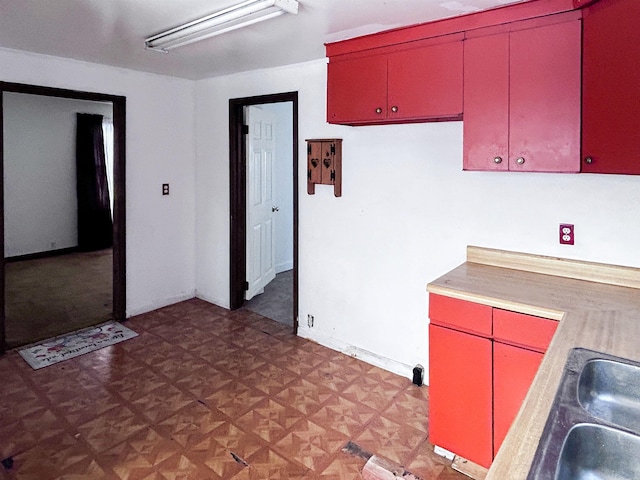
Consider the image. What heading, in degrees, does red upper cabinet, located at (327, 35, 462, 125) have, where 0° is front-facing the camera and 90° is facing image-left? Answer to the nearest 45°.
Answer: approximately 45°

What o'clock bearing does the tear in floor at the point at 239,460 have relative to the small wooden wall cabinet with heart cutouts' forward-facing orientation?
The tear in floor is roughly at 11 o'clock from the small wooden wall cabinet with heart cutouts.

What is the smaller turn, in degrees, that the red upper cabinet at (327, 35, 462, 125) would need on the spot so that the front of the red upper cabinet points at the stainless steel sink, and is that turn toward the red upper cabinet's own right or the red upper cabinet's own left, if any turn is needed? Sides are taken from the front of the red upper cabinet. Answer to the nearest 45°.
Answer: approximately 45° to the red upper cabinet's own left

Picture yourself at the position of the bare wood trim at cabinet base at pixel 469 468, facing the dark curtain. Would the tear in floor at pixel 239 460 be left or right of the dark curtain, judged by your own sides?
left

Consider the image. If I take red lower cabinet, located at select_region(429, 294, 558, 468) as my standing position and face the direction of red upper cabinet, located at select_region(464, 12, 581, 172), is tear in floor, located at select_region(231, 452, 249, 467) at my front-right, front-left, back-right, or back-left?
back-left

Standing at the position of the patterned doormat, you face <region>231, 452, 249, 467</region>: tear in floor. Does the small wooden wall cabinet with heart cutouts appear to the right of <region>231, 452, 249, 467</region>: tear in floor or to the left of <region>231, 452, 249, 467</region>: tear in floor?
left

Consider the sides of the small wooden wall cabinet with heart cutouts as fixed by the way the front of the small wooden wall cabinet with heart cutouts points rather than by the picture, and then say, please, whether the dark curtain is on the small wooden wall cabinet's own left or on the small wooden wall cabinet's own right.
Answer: on the small wooden wall cabinet's own right

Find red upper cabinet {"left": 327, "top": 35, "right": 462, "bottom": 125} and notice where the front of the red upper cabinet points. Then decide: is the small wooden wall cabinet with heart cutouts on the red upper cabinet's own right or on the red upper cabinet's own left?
on the red upper cabinet's own right

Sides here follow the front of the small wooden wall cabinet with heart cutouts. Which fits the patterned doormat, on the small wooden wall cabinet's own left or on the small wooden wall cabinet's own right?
on the small wooden wall cabinet's own right

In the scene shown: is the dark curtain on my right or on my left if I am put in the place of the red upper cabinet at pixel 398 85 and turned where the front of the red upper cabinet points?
on my right
